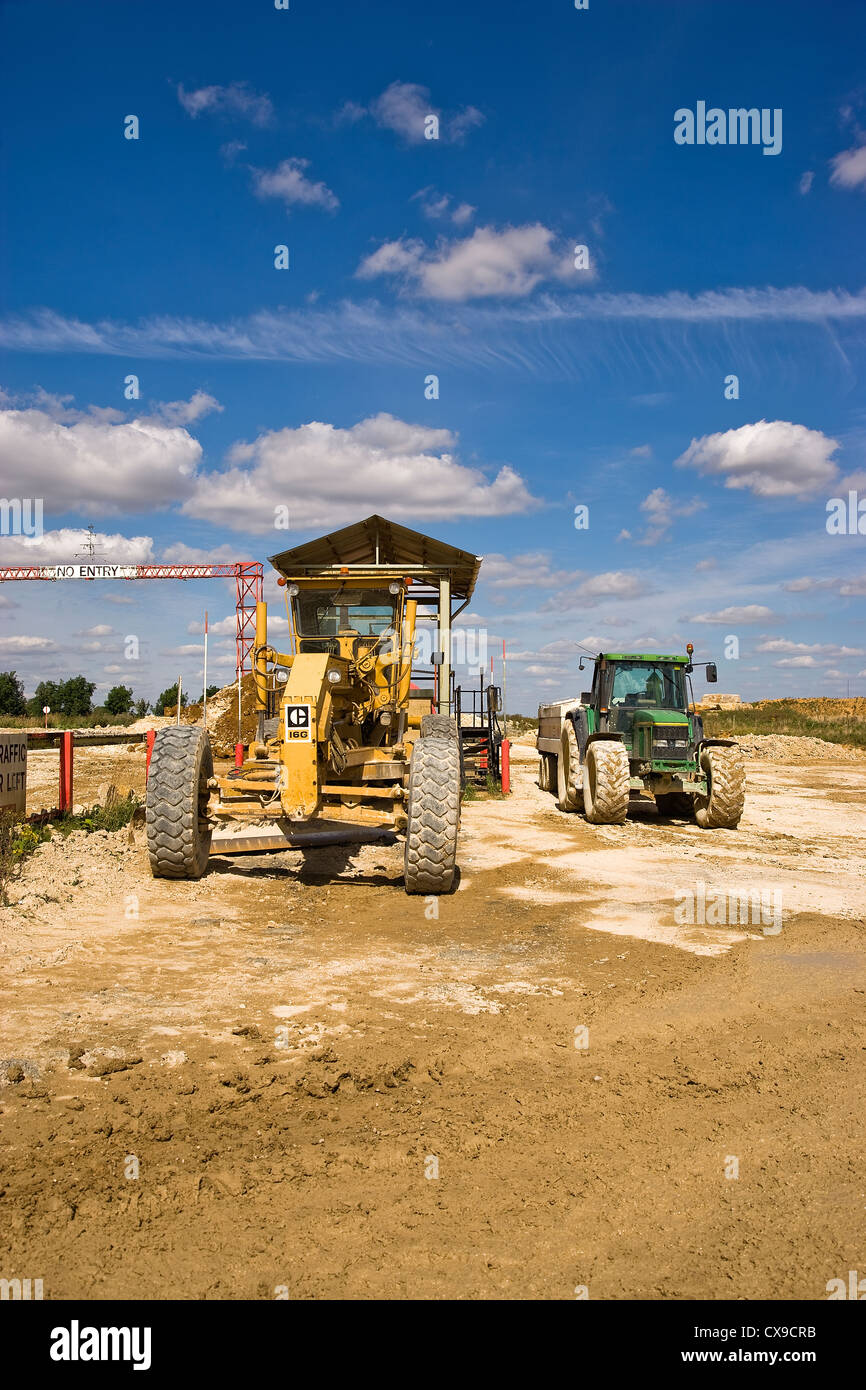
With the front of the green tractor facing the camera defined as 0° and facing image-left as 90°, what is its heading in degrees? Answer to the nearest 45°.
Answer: approximately 315°

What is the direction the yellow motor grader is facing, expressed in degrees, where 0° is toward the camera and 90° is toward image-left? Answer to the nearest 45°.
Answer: approximately 0°

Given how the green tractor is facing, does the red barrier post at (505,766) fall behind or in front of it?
behind

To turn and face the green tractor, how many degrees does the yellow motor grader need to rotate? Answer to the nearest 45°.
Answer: approximately 135° to its left

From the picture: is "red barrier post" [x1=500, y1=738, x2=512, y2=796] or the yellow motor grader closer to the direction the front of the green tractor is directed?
the yellow motor grader

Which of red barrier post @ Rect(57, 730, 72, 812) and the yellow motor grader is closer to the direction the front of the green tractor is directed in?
the yellow motor grader

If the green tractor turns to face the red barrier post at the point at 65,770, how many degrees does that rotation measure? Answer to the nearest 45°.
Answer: approximately 90° to its right

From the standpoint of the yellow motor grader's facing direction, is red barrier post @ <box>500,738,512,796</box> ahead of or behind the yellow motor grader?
behind

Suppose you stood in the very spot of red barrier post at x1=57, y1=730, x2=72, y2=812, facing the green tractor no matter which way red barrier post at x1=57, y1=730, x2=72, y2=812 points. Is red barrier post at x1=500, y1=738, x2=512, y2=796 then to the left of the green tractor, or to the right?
left
